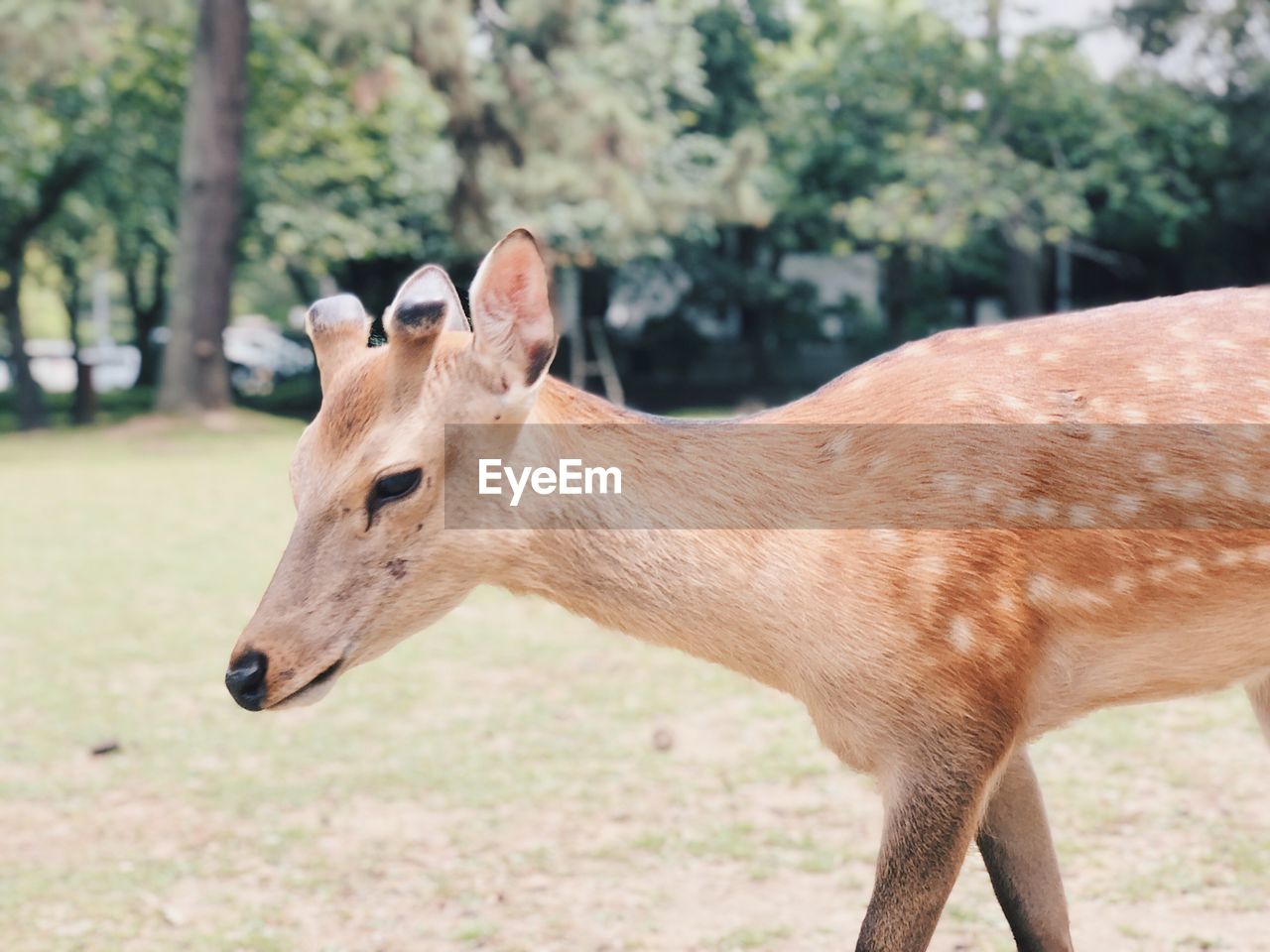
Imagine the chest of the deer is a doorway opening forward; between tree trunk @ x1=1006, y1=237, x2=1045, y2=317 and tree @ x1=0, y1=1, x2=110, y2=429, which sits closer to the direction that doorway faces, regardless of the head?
the tree

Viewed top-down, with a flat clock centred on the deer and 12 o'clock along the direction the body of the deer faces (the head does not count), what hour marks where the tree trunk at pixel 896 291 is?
The tree trunk is roughly at 3 o'clock from the deer.

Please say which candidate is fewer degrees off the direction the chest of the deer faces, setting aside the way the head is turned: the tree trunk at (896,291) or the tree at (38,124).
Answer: the tree

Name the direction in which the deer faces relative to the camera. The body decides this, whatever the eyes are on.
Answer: to the viewer's left

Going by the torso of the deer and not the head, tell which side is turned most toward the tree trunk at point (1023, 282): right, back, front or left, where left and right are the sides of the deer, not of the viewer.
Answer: right

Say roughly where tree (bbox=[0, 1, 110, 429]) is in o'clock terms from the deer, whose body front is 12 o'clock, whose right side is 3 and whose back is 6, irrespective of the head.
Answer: The tree is roughly at 2 o'clock from the deer.
